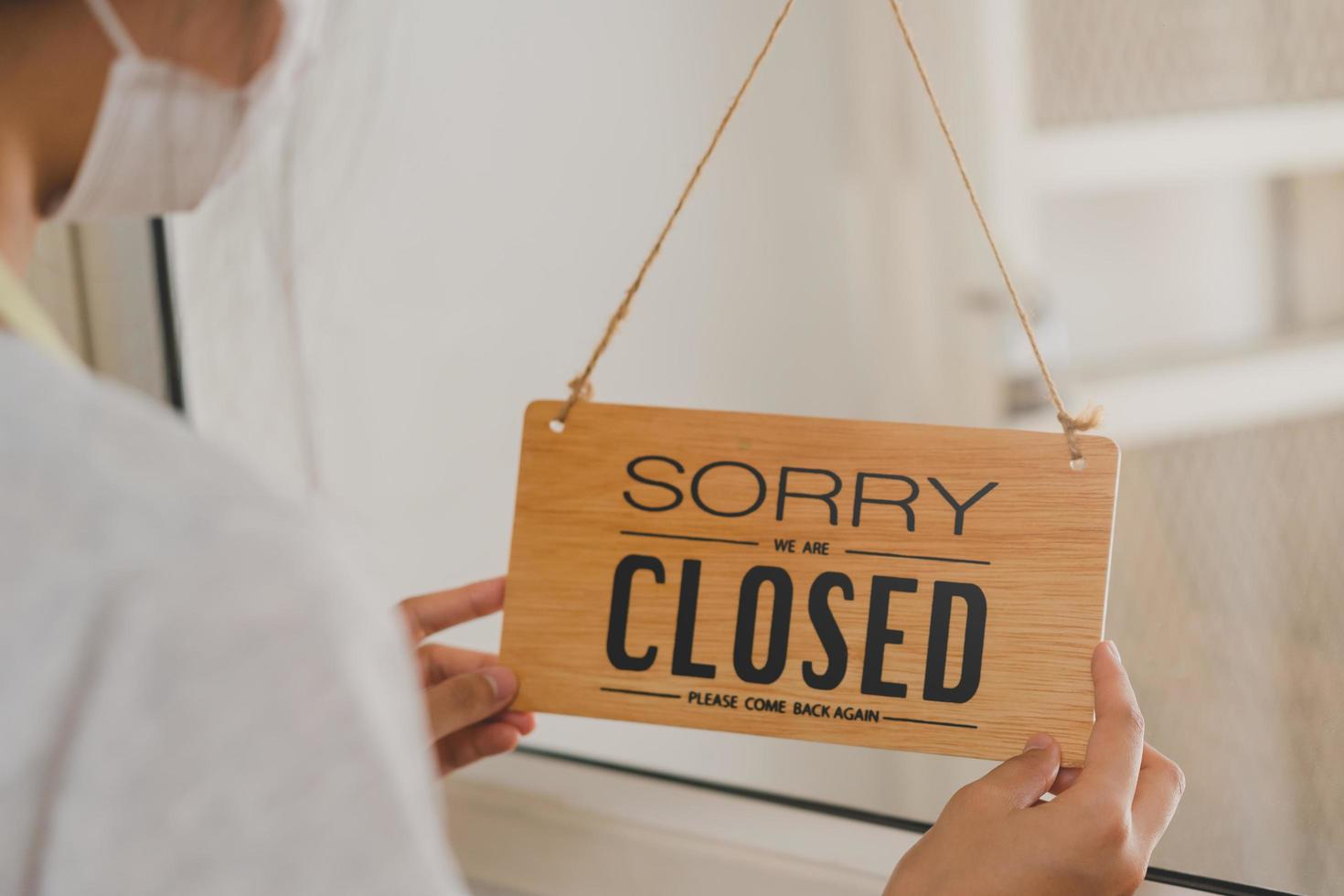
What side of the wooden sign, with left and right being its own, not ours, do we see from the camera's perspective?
front
